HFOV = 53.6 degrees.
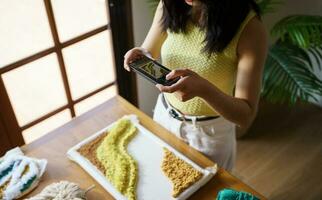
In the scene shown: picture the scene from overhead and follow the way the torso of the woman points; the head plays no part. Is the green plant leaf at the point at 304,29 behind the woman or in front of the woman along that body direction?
behind

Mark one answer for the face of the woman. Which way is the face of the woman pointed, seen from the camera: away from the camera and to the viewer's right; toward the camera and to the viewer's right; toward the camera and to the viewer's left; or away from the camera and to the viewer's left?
toward the camera and to the viewer's left

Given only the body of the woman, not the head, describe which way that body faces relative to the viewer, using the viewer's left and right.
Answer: facing the viewer and to the left of the viewer

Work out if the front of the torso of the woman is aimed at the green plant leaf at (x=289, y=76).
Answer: no
